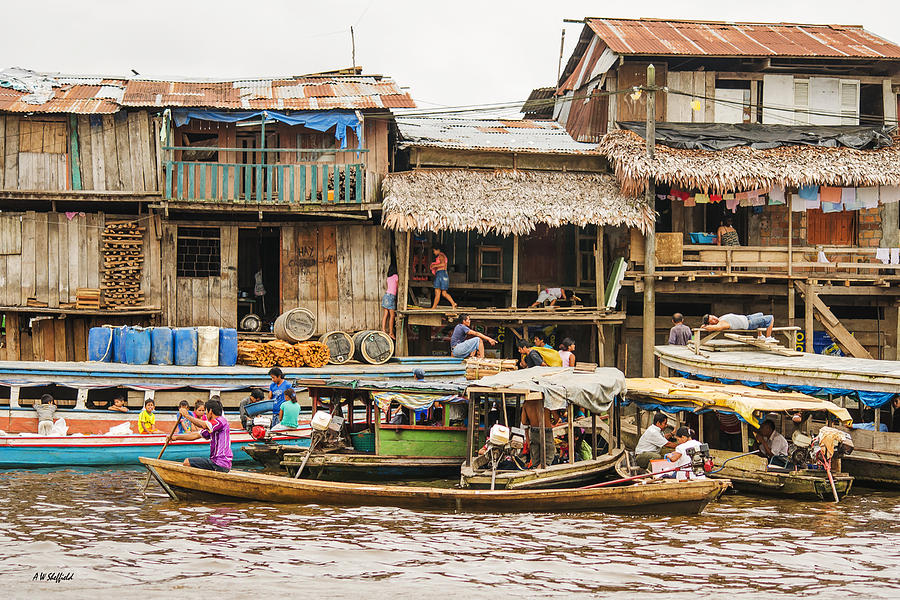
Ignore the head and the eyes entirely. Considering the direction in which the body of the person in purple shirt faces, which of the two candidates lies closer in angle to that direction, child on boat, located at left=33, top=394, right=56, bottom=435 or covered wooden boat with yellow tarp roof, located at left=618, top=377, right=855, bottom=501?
the child on boat

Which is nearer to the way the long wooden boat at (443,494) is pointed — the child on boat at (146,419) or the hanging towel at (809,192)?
the child on boat

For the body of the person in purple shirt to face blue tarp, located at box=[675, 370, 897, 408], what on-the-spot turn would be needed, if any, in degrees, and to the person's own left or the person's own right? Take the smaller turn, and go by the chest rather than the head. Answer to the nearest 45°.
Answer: approximately 180°

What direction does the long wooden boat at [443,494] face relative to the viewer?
to the viewer's left

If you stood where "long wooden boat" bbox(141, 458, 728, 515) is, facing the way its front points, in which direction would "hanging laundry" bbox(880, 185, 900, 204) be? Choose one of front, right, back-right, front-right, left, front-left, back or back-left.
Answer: back-right

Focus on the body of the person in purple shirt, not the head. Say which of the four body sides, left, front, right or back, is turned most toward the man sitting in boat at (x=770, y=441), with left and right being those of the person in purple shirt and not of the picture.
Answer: back

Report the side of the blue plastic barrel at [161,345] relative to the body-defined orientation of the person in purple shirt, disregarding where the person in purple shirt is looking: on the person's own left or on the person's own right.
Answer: on the person's own right

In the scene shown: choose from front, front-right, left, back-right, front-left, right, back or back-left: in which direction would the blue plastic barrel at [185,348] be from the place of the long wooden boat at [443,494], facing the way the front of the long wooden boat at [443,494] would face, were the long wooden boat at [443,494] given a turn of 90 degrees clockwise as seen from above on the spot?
front-left

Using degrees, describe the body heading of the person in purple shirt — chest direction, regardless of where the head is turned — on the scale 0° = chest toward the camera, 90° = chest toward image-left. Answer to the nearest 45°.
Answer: approximately 90°

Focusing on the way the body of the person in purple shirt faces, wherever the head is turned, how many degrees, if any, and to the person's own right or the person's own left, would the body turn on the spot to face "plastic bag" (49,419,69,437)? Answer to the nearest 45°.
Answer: approximately 45° to the person's own right

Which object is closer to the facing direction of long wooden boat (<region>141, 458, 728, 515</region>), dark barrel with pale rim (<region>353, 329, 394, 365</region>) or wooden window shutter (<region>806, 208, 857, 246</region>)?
the dark barrel with pale rim

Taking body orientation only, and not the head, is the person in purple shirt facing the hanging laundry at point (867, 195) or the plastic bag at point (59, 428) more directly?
the plastic bag

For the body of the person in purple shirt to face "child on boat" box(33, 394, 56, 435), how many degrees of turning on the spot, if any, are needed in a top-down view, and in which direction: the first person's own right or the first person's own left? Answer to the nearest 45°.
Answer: approximately 45° to the first person's own right

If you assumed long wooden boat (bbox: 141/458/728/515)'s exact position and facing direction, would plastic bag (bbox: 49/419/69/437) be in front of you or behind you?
in front

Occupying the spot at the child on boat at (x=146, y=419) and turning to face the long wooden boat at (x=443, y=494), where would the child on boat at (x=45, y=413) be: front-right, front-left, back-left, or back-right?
back-right
